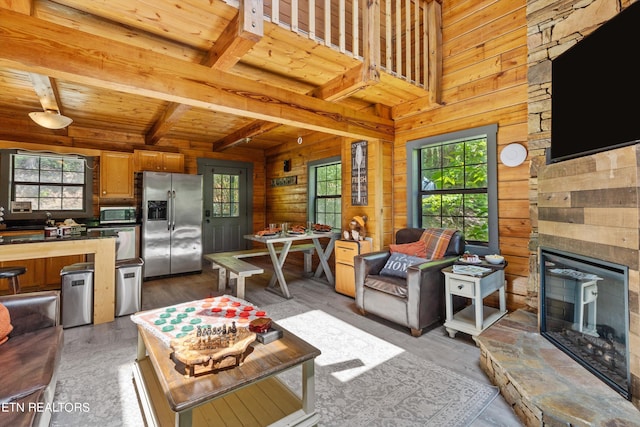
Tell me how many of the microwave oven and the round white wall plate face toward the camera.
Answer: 2

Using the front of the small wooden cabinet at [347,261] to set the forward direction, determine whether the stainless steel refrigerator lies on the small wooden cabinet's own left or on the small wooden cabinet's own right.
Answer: on the small wooden cabinet's own right

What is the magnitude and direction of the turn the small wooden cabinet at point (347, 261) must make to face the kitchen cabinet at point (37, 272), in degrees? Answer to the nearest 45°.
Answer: approximately 45° to its right

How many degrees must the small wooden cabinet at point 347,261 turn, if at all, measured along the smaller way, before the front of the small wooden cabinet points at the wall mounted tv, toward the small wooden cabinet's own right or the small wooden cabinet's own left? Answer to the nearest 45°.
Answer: approximately 90° to the small wooden cabinet's own left

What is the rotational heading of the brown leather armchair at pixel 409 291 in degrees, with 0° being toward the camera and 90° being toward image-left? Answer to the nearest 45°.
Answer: approximately 45°

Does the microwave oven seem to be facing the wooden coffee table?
yes

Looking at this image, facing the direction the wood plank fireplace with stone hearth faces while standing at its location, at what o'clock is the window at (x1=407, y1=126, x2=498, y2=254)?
The window is roughly at 3 o'clock from the wood plank fireplace with stone hearth.

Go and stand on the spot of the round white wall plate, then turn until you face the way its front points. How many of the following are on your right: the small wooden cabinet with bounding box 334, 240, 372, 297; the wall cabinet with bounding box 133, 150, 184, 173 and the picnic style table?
3

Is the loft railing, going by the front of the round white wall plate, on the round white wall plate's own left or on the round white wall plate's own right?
on the round white wall plate's own right

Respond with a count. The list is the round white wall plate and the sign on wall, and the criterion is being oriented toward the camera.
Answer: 2

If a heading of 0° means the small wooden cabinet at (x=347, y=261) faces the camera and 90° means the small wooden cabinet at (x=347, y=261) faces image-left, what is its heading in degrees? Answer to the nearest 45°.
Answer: approximately 45°

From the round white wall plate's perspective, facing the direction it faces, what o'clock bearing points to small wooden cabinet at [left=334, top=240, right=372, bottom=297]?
The small wooden cabinet is roughly at 3 o'clock from the round white wall plate.

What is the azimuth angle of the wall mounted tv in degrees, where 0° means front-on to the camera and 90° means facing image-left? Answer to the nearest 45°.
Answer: approximately 45°

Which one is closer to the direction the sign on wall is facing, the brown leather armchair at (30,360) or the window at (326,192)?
the brown leather armchair
